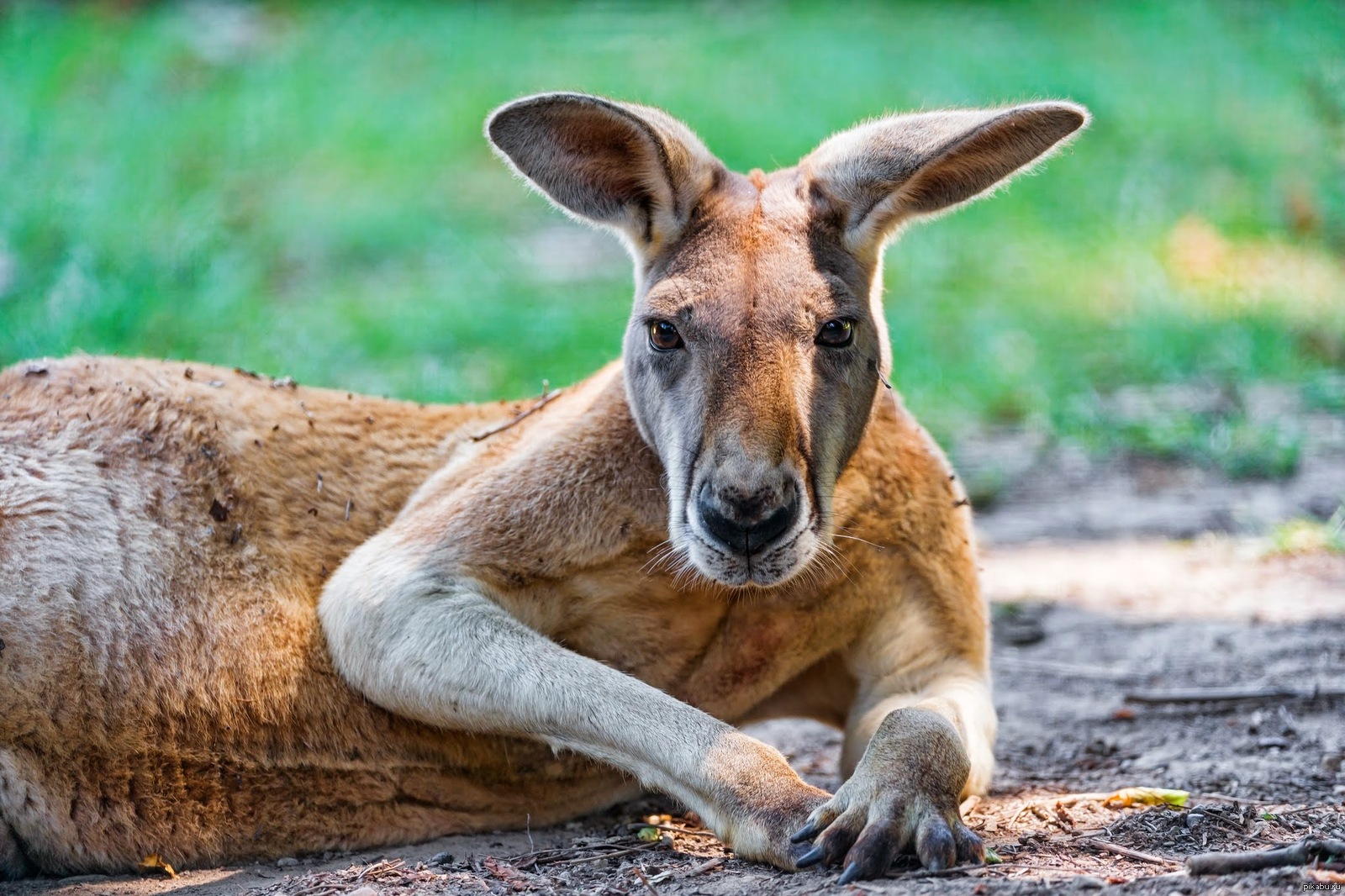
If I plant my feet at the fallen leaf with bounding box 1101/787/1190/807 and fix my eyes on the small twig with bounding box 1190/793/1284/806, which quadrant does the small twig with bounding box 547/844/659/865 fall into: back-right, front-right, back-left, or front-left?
back-right

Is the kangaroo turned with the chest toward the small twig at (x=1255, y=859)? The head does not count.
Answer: yes

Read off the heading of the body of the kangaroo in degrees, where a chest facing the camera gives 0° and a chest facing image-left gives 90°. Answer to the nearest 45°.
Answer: approximately 315°

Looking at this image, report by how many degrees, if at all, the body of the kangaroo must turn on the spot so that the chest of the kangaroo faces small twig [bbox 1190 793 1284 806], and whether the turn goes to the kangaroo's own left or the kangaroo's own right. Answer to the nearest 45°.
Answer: approximately 45° to the kangaroo's own left

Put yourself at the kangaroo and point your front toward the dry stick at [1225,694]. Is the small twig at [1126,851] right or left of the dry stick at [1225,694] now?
right

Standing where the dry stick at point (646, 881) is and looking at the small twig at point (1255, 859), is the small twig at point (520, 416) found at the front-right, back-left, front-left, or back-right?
back-left

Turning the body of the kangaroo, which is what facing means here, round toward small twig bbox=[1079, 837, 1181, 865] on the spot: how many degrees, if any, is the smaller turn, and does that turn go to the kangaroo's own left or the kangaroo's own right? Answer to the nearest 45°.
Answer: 0° — it already faces it

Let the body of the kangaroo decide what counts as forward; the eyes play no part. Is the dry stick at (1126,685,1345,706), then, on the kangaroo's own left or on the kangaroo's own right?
on the kangaroo's own left

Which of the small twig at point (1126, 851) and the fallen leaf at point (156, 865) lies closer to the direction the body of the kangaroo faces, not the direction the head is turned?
the small twig
